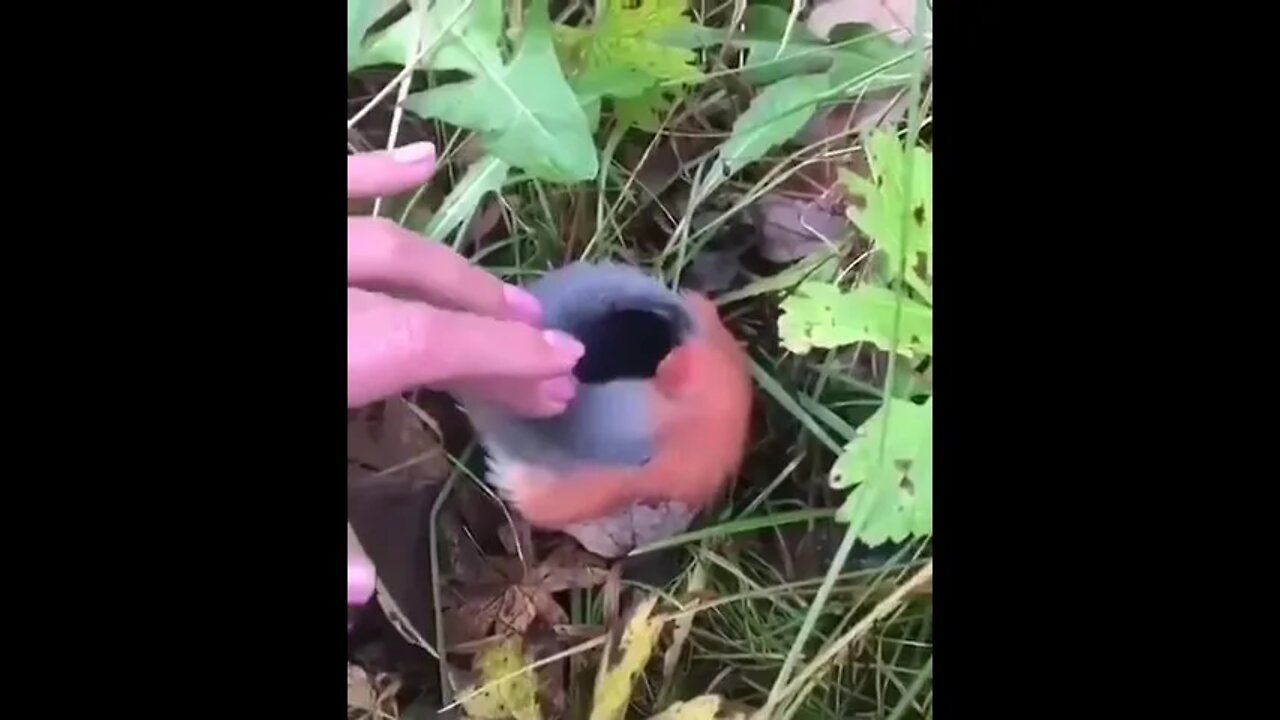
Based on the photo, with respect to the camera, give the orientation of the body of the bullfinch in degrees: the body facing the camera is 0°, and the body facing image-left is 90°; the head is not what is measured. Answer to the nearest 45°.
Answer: approximately 270°

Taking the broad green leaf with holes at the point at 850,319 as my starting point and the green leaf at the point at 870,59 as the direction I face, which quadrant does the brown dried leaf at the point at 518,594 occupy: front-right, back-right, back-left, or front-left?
back-left
